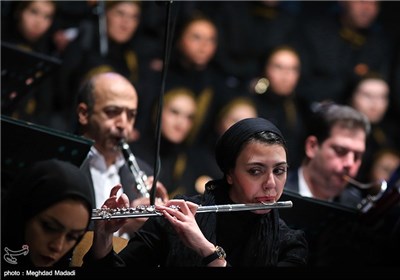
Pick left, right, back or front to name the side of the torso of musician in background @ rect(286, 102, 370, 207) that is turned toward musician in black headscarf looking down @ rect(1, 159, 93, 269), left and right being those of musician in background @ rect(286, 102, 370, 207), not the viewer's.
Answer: right

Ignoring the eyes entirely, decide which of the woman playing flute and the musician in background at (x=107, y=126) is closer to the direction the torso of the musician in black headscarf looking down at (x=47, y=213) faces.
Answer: the woman playing flute

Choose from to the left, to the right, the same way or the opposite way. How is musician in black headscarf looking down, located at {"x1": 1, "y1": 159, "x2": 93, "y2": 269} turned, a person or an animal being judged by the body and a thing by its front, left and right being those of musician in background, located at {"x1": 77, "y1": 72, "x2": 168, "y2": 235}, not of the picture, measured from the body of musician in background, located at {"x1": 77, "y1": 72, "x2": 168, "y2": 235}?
the same way

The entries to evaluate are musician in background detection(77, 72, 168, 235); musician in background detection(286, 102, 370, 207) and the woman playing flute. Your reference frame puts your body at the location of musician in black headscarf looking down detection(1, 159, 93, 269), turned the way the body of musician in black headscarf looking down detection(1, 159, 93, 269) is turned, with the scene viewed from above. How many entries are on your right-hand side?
0

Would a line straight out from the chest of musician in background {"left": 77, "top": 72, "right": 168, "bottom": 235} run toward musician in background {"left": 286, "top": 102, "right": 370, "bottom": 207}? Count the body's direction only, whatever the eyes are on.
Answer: no

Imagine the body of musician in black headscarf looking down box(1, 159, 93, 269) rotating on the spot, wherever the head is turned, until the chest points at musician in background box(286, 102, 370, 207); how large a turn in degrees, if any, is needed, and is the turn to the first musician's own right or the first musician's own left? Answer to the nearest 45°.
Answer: approximately 90° to the first musician's own left

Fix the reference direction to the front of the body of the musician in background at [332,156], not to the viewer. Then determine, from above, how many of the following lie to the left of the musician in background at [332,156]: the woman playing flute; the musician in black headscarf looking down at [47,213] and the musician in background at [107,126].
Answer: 0

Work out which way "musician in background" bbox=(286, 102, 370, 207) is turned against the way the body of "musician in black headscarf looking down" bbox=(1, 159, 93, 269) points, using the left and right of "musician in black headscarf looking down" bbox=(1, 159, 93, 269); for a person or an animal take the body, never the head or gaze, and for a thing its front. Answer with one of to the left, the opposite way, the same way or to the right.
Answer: the same way

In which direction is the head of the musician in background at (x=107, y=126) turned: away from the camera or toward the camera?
toward the camera

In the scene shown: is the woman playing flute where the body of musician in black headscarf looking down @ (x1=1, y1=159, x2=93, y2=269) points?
no

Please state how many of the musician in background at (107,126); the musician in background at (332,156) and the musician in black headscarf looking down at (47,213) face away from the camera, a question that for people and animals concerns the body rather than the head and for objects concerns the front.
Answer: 0

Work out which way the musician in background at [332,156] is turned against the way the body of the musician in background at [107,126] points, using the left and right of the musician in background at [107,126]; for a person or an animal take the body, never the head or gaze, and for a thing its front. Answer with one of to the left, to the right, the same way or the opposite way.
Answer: the same way

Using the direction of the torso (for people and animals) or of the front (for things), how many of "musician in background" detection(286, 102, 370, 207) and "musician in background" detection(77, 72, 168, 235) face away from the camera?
0

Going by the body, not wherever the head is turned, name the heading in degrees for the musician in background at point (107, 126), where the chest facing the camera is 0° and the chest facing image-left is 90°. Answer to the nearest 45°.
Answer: approximately 315°
